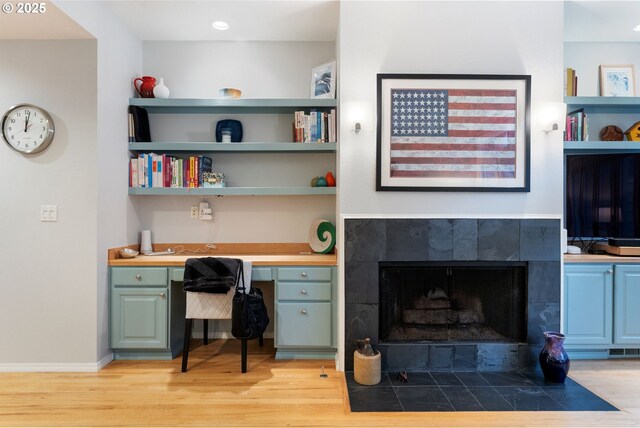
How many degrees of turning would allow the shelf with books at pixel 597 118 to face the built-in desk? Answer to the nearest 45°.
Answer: approximately 45° to its right

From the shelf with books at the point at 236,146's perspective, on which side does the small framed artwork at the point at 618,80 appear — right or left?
on its left

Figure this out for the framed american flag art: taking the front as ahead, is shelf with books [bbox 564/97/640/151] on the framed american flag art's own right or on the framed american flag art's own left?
on the framed american flag art's own left

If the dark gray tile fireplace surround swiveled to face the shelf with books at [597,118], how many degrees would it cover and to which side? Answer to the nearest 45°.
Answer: approximately 135° to its left

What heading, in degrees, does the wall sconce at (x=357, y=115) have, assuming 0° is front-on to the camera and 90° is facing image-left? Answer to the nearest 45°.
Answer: approximately 0°

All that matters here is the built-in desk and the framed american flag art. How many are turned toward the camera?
2

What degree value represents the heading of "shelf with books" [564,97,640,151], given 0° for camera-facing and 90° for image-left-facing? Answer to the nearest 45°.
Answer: approximately 0°
